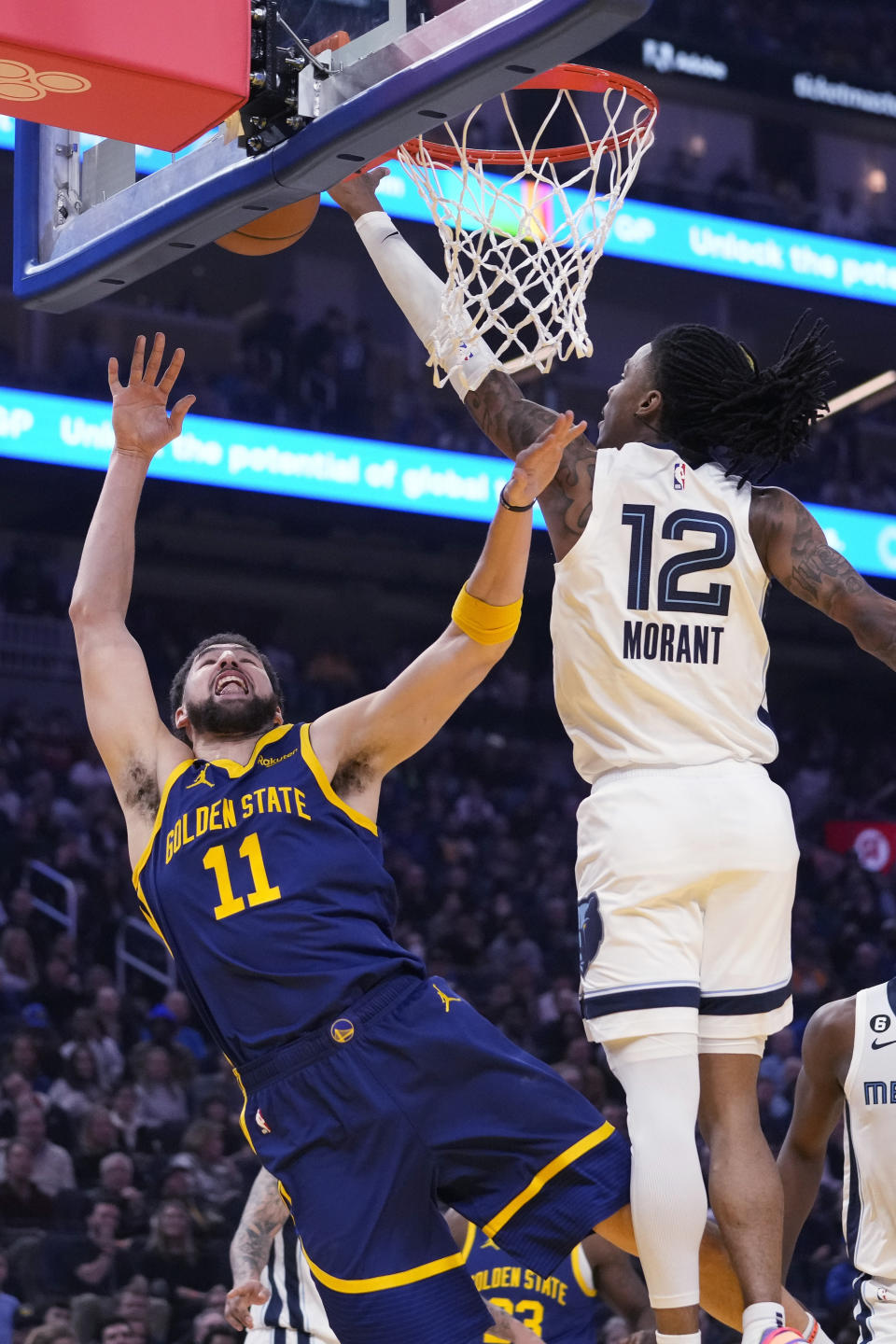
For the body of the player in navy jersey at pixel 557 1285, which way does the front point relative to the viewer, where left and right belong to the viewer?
facing the viewer and to the left of the viewer

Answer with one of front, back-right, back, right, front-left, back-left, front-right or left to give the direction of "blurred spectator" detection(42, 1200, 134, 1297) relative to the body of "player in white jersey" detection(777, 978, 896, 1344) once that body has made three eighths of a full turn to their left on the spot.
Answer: left

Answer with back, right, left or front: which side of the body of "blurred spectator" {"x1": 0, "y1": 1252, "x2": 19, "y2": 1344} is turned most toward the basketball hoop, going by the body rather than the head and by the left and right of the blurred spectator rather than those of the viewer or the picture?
front

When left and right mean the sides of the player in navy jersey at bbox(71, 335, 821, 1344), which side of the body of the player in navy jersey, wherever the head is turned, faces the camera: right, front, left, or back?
front

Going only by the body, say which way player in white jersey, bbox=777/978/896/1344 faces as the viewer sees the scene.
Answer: toward the camera

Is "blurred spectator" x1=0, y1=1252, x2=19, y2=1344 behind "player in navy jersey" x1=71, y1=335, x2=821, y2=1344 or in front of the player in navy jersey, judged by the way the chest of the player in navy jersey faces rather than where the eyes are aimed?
behind

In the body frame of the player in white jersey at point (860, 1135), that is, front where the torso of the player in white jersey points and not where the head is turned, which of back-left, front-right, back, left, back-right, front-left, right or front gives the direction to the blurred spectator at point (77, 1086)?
back-right

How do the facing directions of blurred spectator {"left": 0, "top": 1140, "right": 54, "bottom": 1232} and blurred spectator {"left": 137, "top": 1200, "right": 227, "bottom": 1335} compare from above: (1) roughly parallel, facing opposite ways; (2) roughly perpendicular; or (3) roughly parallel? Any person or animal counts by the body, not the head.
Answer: roughly parallel
